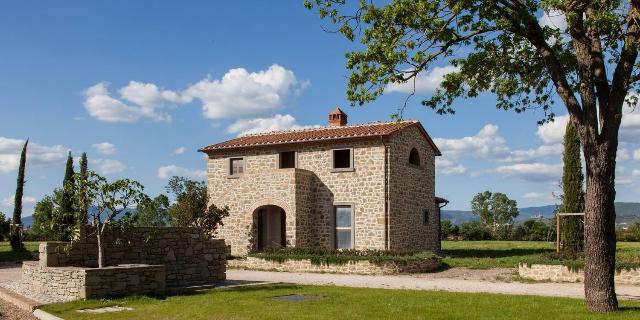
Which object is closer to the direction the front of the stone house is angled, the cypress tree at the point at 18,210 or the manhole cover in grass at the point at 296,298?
the manhole cover in grass

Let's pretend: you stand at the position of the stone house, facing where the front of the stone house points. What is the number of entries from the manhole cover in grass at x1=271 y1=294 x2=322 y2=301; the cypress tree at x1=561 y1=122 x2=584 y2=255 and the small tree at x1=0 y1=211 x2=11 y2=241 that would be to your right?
1

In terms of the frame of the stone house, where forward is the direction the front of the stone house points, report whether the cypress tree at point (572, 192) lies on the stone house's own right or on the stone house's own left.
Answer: on the stone house's own left

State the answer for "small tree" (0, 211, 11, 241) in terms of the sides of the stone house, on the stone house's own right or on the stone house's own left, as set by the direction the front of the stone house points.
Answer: on the stone house's own right

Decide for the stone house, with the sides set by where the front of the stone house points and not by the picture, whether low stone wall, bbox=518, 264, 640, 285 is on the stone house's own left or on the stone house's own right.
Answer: on the stone house's own left

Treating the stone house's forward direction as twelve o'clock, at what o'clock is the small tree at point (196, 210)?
The small tree is roughly at 2 o'clock from the stone house.

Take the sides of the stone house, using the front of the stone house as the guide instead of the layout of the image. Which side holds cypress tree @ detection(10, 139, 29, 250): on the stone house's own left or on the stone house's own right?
on the stone house's own right

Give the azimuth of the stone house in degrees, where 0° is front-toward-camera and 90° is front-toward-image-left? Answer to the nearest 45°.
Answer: approximately 45°
